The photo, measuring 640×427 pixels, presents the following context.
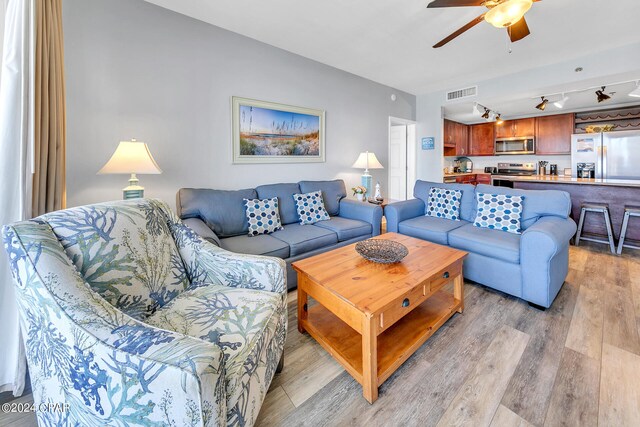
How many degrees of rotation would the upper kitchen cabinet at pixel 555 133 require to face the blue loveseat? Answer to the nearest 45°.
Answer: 0° — it already faces it

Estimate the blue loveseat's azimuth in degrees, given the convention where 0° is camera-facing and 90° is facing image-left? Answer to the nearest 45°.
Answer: approximately 45°

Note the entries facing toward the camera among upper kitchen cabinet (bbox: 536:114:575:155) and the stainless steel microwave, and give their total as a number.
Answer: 2

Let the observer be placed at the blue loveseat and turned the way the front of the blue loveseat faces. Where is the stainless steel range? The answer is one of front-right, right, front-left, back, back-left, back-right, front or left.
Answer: back-right

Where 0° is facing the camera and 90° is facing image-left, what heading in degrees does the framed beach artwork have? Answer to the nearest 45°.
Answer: approximately 315°

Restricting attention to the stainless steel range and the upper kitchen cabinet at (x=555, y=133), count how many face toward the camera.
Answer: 2

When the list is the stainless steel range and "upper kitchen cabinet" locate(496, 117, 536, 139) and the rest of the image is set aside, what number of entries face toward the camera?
2

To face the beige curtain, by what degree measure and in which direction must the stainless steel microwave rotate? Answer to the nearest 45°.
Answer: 0° — it already faces it

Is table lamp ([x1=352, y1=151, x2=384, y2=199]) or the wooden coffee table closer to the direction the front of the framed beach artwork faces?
the wooden coffee table
